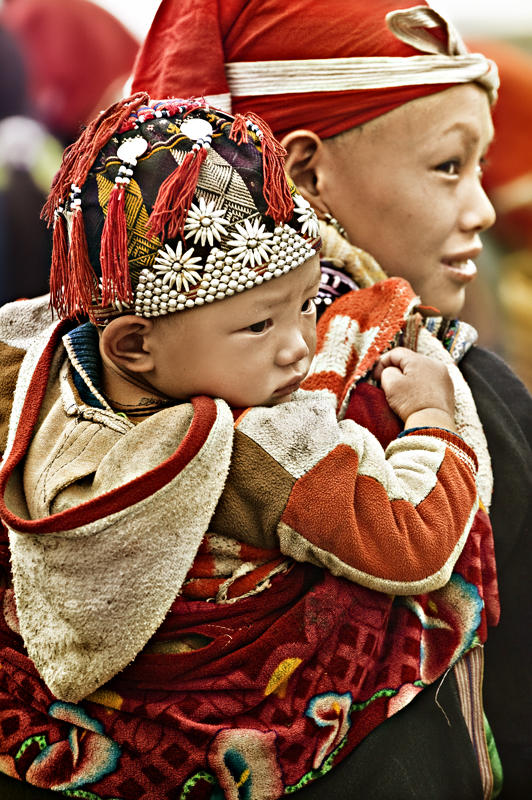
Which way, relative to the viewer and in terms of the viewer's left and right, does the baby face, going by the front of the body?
facing away from the viewer and to the right of the viewer

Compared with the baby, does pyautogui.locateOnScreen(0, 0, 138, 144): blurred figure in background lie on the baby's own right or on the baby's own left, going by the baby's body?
on the baby's own left

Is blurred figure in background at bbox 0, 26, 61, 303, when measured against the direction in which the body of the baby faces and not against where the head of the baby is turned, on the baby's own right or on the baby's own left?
on the baby's own left

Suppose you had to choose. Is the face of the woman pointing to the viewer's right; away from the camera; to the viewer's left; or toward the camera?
to the viewer's right

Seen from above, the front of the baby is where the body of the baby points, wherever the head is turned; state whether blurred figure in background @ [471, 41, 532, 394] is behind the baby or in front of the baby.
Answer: in front
